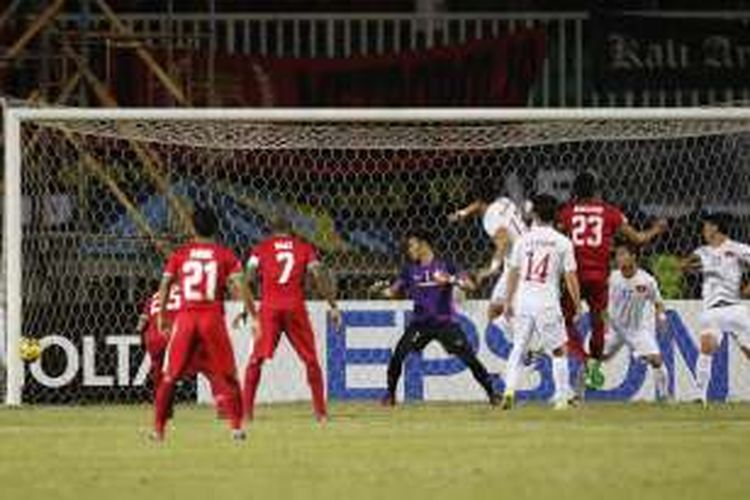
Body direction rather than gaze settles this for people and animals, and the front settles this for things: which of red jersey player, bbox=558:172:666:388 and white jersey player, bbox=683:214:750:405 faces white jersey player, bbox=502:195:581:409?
white jersey player, bbox=683:214:750:405

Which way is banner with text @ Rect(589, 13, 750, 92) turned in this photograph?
toward the camera

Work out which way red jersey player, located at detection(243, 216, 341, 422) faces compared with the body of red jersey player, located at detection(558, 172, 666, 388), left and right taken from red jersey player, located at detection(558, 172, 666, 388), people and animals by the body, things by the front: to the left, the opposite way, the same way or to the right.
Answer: the same way

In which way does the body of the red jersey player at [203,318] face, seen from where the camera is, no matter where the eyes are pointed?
away from the camera

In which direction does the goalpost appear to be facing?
toward the camera

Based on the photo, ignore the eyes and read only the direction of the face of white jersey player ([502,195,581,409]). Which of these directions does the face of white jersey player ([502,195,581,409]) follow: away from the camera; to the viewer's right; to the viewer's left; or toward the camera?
away from the camera

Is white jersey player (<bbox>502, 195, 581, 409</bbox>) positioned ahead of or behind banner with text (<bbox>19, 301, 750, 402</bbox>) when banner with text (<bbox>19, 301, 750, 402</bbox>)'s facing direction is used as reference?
ahead

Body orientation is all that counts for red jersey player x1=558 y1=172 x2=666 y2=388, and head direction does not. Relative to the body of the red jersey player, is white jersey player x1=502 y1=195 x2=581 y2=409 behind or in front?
behind

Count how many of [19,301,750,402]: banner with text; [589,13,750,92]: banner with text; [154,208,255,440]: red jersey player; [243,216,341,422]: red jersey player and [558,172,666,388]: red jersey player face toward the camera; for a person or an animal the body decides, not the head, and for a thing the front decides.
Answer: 2

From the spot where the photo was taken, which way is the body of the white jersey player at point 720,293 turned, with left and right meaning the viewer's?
facing the viewer and to the left of the viewer

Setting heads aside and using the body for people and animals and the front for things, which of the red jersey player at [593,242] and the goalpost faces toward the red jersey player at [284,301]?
the goalpost

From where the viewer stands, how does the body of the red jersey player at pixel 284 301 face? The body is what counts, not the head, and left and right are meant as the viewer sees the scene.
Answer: facing away from the viewer

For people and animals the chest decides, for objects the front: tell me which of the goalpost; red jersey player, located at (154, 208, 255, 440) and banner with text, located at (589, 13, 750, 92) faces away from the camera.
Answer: the red jersey player

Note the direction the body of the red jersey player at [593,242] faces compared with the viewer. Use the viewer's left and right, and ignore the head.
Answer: facing away from the viewer

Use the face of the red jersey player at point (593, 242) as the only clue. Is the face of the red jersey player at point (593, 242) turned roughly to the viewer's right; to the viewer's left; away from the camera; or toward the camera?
away from the camera
